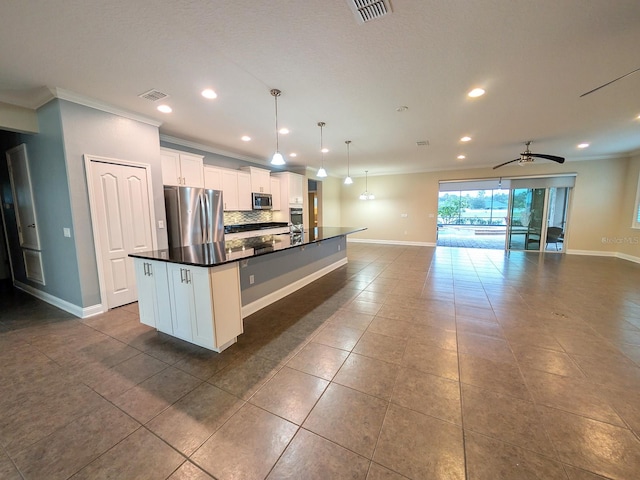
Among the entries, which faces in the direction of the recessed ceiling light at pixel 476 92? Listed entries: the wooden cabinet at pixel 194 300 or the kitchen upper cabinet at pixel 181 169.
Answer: the kitchen upper cabinet

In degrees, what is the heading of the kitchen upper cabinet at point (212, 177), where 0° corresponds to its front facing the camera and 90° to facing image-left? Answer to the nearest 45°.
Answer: approximately 315°

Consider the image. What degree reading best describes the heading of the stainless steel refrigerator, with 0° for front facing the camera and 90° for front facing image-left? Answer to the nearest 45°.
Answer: approximately 315°

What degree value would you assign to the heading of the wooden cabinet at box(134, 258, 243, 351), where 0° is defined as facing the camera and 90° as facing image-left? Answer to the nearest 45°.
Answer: approximately 45°

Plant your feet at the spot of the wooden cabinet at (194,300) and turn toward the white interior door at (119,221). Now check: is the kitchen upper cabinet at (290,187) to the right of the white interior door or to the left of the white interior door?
right

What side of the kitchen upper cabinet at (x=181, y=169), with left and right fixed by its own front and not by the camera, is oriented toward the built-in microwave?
left

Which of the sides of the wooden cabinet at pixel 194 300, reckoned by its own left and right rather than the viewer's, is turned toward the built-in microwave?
back

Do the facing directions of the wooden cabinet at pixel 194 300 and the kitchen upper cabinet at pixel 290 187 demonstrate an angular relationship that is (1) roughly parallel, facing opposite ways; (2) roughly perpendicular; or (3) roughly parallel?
roughly perpendicular

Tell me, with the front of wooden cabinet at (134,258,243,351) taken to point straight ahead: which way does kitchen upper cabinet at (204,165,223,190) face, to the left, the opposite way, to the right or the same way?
to the left

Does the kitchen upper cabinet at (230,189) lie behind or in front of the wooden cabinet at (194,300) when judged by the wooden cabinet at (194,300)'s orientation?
behind

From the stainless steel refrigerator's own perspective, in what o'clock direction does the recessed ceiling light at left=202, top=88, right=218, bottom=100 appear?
The recessed ceiling light is roughly at 1 o'clock from the stainless steel refrigerator.
